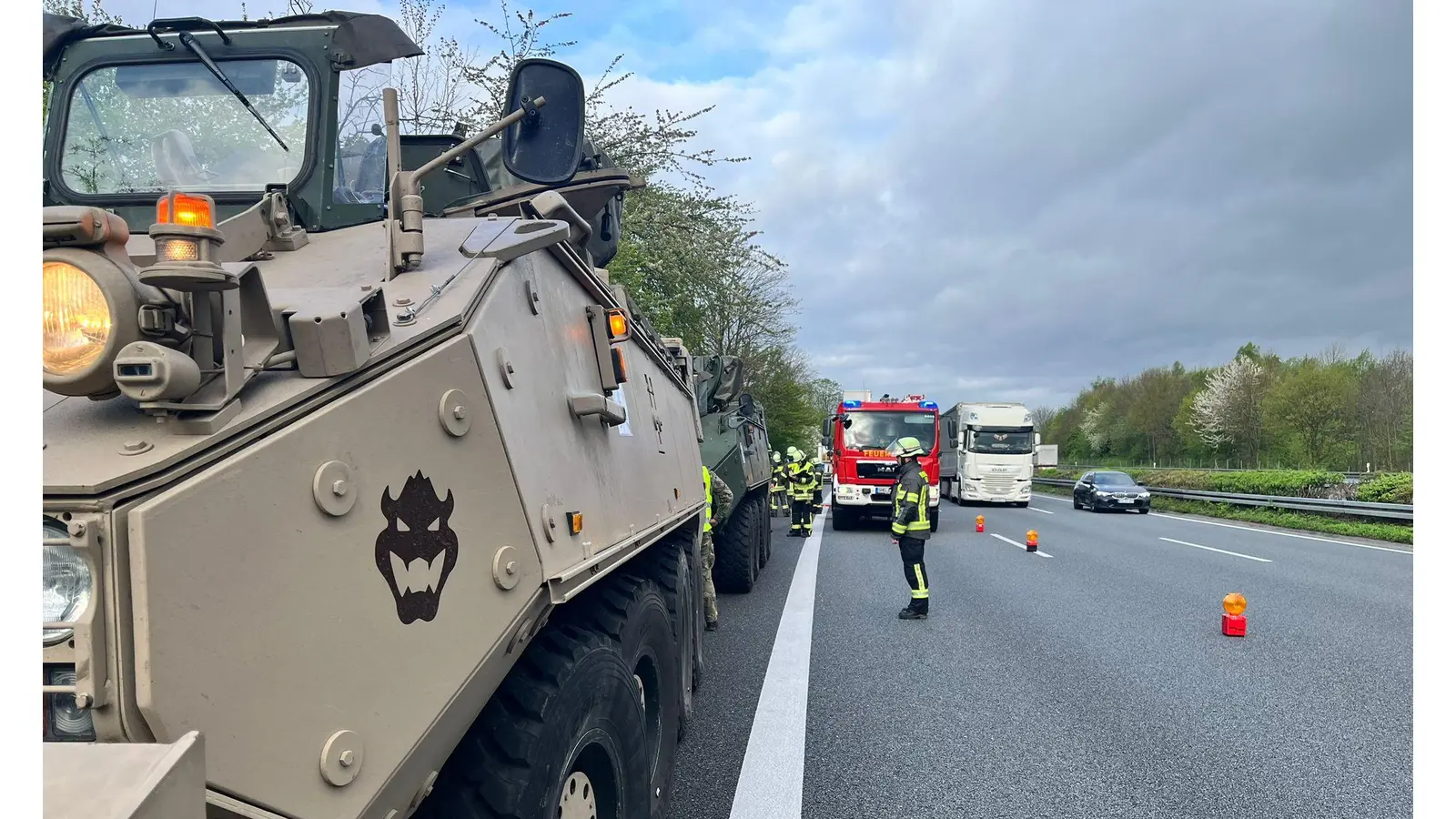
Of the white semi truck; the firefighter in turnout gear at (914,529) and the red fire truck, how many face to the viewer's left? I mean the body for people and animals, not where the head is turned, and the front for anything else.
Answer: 1

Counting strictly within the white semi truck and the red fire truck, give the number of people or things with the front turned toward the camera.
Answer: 2

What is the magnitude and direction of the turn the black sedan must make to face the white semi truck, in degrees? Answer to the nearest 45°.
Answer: approximately 180°

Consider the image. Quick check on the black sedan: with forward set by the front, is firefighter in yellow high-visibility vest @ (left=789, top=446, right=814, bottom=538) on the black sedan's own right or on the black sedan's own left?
on the black sedan's own right

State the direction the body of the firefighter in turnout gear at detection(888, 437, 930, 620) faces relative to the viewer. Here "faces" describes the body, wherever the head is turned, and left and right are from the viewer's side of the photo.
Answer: facing to the left of the viewer

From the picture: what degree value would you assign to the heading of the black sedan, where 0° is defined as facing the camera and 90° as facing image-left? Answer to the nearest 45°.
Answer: approximately 315°

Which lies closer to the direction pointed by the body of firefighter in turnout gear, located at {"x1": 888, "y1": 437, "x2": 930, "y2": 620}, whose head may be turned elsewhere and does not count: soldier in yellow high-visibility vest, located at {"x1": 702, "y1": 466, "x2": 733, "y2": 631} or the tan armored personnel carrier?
the soldier in yellow high-visibility vest

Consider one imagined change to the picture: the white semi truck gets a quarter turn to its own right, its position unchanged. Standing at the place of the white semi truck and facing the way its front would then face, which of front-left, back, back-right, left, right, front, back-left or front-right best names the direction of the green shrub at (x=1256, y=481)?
back

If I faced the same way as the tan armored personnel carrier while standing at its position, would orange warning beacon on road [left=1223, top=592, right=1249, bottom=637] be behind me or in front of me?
behind

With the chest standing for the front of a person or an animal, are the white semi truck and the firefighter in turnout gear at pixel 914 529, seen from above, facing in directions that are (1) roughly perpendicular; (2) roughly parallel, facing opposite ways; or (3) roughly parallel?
roughly perpendicular

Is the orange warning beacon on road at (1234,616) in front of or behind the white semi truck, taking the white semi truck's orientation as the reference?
in front
